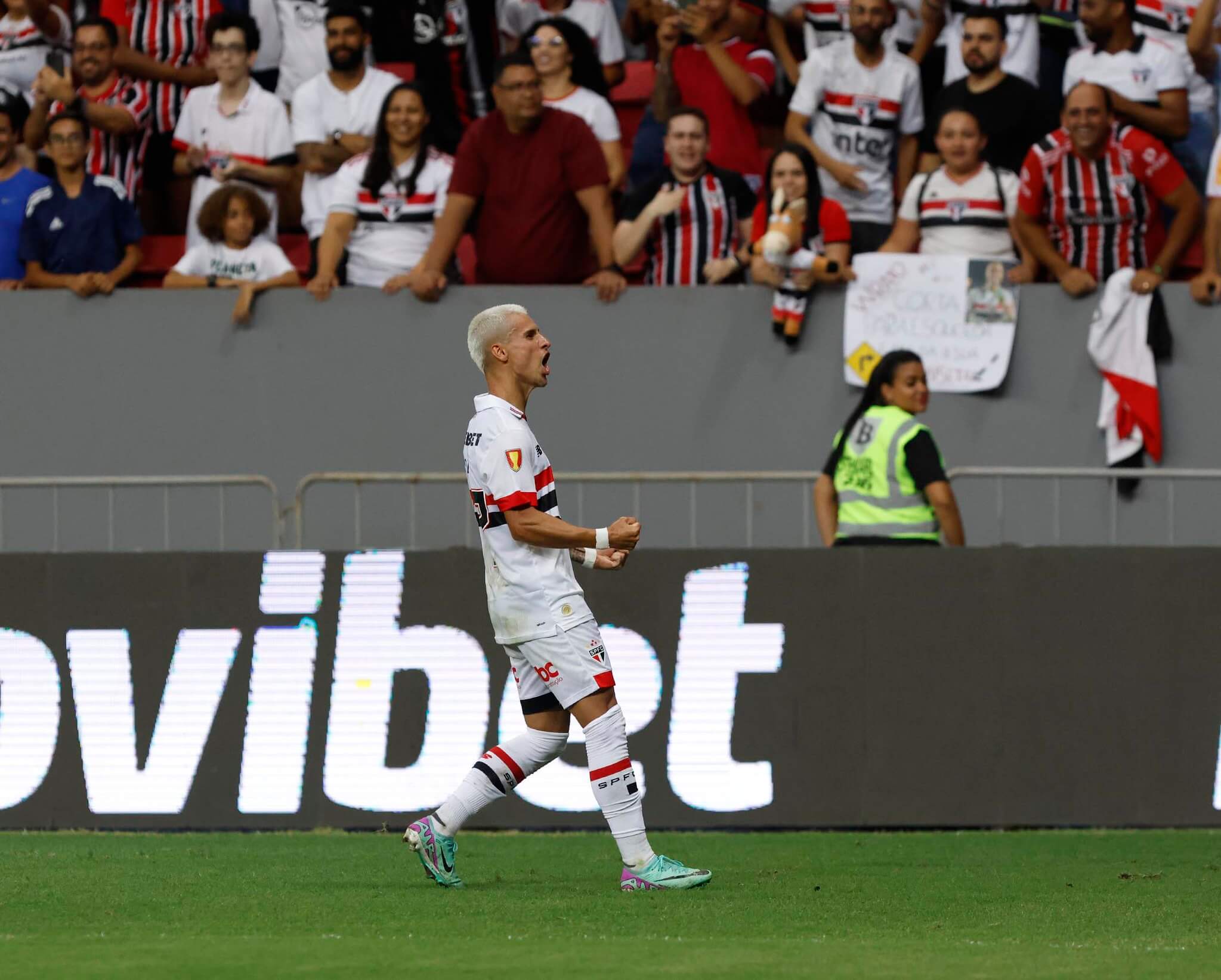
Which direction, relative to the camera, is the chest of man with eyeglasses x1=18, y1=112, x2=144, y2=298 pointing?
toward the camera

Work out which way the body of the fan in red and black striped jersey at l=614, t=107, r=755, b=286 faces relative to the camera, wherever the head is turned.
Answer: toward the camera

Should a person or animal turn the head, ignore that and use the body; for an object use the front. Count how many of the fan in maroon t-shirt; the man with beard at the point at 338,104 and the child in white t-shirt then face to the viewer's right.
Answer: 0

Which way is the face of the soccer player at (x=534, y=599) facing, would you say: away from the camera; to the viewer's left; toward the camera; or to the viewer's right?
to the viewer's right

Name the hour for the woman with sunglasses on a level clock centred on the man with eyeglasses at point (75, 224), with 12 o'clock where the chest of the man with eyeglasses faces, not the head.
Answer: The woman with sunglasses is roughly at 9 o'clock from the man with eyeglasses.

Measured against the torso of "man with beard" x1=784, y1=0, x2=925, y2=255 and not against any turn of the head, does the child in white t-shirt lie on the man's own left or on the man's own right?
on the man's own right

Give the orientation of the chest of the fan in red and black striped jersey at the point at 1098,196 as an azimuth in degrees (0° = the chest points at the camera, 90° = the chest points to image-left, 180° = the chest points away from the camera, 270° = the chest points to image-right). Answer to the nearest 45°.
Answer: approximately 0°

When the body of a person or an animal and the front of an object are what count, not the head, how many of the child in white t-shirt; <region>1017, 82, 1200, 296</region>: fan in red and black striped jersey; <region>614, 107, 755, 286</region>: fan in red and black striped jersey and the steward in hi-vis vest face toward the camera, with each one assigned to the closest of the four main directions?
3

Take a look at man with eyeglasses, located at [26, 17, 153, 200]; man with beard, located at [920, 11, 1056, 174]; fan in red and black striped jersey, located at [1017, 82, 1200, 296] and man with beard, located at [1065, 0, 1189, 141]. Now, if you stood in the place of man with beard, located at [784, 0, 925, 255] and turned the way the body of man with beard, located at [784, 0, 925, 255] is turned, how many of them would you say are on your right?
1

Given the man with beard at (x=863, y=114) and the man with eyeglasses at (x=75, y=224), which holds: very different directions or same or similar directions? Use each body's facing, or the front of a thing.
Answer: same or similar directions

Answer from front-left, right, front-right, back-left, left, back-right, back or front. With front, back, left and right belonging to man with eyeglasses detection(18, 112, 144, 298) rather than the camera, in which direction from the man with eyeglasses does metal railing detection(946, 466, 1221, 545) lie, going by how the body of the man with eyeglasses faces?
front-left

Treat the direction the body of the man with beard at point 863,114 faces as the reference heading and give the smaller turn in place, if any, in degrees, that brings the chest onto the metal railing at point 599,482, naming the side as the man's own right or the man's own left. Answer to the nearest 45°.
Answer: approximately 45° to the man's own right

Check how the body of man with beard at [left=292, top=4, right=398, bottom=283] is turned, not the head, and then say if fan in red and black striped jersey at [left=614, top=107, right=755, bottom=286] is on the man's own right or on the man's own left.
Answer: on the man's own left

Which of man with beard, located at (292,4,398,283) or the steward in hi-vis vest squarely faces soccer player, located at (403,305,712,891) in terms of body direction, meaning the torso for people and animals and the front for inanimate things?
the man with beard

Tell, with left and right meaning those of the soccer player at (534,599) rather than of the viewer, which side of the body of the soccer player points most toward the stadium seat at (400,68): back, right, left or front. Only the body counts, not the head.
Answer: left

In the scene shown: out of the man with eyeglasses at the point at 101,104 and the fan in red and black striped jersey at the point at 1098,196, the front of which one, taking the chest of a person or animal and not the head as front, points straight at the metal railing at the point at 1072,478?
the fan in red and black striped jersey

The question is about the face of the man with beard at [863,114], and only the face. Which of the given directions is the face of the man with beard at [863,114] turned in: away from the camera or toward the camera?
toward the camera

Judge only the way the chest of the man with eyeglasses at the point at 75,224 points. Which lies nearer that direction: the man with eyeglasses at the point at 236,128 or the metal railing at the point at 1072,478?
the metal railing

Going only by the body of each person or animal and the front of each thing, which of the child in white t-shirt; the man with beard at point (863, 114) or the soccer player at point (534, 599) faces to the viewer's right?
the soccer player
